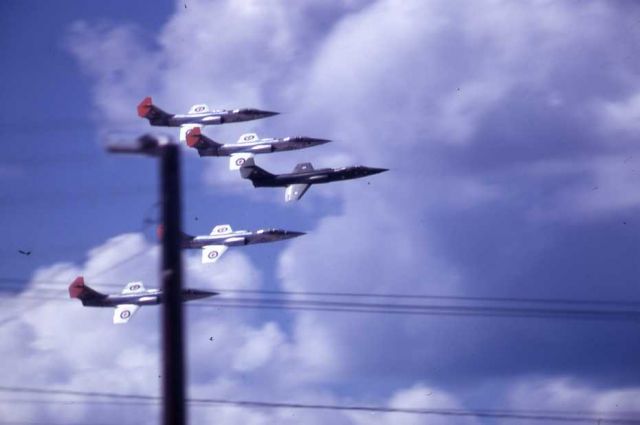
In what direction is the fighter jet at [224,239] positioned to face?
to the viewer's right

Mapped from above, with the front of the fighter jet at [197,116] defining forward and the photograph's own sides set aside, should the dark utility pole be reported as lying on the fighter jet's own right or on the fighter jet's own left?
on the fighter jet's own right

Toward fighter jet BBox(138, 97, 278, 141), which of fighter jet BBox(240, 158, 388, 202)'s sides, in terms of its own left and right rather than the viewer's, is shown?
back

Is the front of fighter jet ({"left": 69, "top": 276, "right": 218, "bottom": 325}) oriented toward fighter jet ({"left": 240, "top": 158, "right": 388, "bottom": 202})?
yes

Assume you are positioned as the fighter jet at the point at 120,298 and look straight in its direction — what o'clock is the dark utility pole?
The dark utility pole is roughly at 3 o'clock from the fighter jet.

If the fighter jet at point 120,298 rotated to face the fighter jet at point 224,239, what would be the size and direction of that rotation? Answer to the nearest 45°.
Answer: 0° — it already faces it

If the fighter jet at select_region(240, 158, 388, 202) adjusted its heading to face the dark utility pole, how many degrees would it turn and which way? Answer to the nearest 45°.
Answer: approximately 90° to its right

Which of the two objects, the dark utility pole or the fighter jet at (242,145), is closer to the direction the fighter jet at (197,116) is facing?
the fighter jet

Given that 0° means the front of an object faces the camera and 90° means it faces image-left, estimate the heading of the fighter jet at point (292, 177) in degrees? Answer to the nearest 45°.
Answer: approximately 270°

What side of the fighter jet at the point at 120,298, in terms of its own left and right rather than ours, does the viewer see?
right
